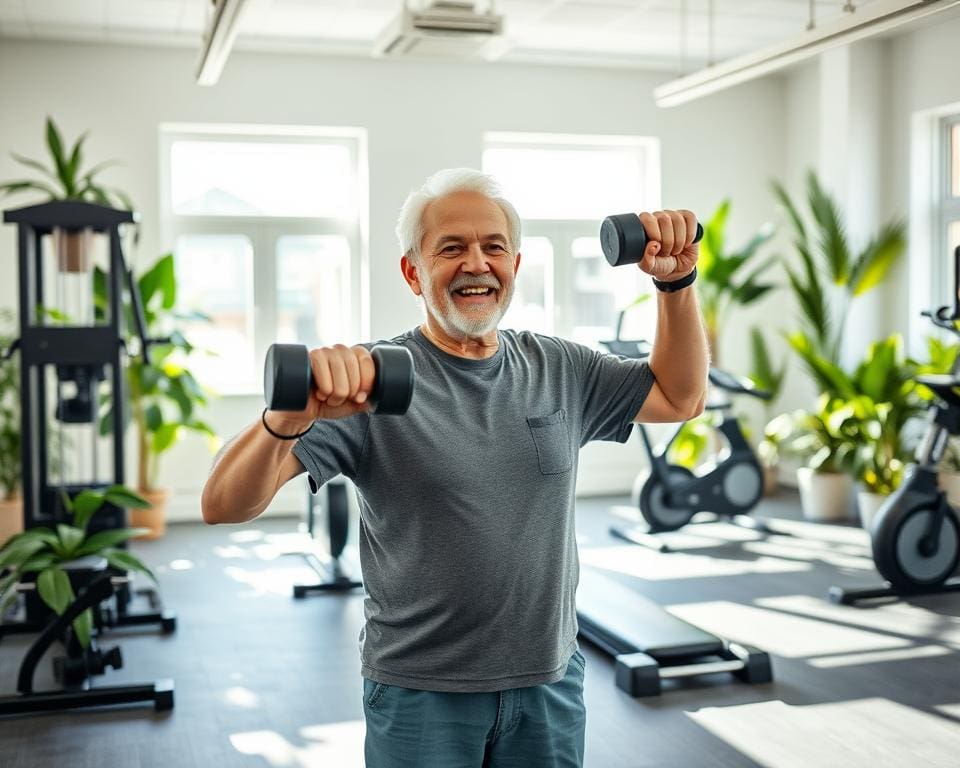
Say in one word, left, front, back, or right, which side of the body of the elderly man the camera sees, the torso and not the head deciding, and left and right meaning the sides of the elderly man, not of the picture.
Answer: front

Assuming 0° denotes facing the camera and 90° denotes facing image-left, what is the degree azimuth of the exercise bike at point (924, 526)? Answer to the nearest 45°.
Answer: approximately 90°

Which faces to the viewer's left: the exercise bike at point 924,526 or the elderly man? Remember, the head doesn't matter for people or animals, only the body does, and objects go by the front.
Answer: the exercise bike

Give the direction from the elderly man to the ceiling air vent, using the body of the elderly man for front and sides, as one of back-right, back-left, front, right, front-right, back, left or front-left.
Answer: back

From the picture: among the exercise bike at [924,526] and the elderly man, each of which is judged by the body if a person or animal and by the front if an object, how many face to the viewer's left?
1

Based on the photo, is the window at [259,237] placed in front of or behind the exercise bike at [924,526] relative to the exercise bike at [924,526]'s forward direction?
in front

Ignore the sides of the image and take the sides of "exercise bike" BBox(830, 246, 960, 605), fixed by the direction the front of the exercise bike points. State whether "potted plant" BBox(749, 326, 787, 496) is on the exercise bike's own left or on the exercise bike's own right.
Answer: on the exercise bike's own right

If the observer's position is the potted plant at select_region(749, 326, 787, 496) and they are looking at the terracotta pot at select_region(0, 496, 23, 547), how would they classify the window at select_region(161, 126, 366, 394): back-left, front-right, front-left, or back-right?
front-right

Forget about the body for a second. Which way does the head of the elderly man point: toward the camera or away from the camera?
toward the camera

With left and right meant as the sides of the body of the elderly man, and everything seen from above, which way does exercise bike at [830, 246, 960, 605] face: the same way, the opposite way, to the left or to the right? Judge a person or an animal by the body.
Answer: to the right

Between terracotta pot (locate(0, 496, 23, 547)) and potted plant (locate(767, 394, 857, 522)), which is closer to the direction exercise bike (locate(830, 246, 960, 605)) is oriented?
the terracotta pot

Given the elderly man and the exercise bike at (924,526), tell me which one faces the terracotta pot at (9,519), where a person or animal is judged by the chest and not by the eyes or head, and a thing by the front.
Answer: the exercise bike
